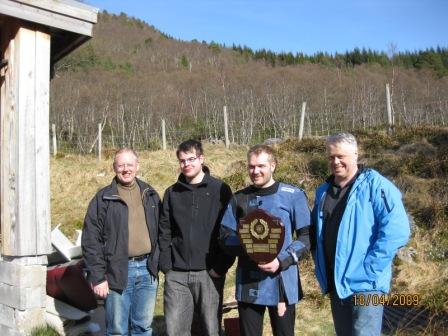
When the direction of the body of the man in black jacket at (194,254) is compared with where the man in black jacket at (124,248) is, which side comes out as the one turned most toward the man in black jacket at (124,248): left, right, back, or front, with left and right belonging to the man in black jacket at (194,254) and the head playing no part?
right

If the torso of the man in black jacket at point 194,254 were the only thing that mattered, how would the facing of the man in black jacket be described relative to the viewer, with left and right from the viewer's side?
facing the viewer

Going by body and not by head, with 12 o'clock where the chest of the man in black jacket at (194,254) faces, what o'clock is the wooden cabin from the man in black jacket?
The wooden cabin is roughly at 4 o'clock from the man in black jacket.

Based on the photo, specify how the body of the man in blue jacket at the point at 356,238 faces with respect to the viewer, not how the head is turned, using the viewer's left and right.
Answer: facing the viewer and to the left of the viewer

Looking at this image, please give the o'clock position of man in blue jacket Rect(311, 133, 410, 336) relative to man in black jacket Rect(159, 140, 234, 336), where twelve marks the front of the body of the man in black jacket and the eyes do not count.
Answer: The man in blue jacket is roughly at 10 o'clock from the man in black jacket.

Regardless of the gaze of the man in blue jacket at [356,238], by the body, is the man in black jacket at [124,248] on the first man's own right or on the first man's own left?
on the first man's own right

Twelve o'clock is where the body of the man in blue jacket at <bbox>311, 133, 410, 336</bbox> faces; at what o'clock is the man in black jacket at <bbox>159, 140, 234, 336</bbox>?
The man in black jacket is roughly at 2 o'clock from the man in blue jacket.

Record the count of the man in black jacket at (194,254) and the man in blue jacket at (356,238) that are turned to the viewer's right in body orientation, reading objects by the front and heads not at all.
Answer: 0
